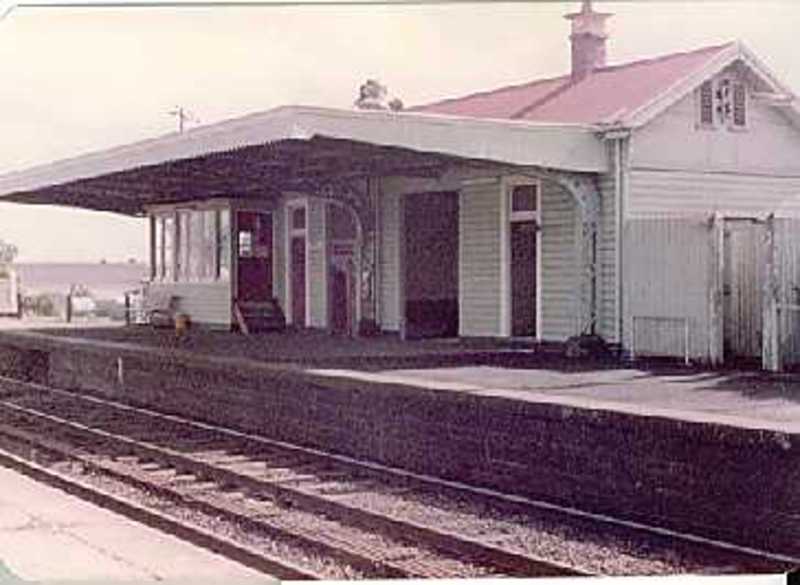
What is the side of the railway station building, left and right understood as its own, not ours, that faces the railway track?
front

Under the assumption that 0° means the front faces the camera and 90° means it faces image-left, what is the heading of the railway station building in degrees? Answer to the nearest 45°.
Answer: approximately 45°
